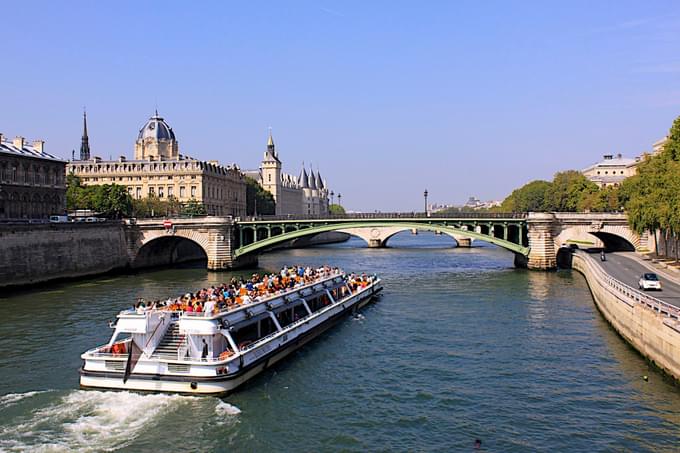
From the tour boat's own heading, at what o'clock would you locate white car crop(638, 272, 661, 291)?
The white car is roughly at 1 o'clock from the tour boat.

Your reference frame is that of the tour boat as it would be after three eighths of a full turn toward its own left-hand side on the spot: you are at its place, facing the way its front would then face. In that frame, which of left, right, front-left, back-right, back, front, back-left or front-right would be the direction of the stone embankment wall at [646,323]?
back

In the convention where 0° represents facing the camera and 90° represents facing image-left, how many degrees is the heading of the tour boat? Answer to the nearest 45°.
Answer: approximately 225°
